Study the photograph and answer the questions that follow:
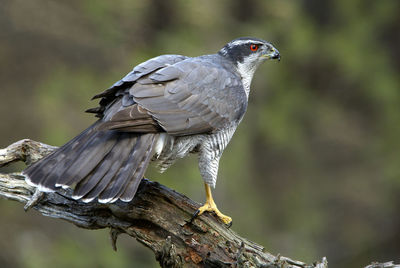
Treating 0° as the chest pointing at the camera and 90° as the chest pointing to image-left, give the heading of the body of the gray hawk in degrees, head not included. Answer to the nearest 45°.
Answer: approximately 270°

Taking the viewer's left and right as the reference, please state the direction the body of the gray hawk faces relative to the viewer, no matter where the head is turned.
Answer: facing to the right of the viewer
